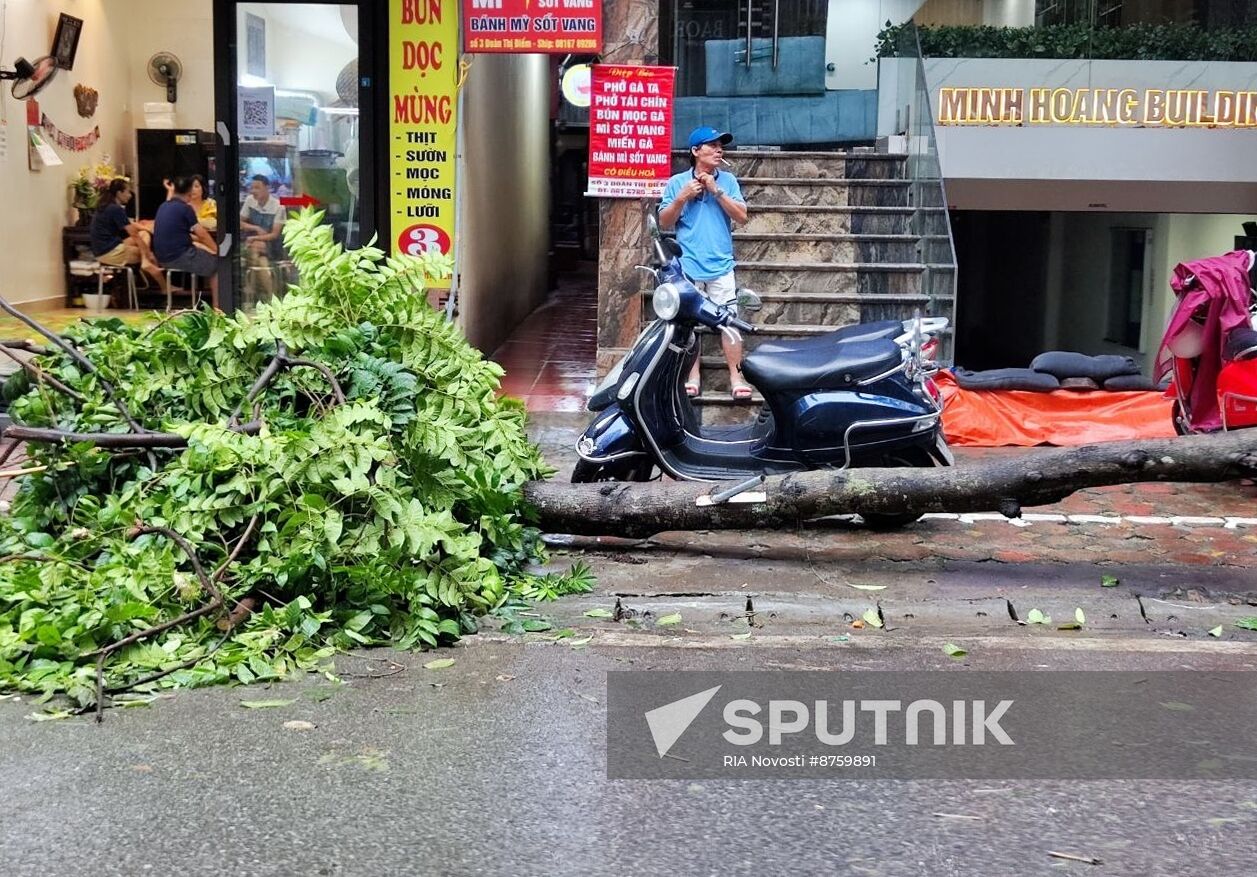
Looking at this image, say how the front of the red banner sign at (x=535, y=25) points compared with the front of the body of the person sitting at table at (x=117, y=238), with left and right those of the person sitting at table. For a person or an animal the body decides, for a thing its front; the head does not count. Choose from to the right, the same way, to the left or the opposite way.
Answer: to the right

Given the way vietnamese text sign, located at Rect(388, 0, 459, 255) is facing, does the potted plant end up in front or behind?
behind

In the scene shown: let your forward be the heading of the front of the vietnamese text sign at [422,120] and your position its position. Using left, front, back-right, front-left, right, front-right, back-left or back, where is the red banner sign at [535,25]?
front-left

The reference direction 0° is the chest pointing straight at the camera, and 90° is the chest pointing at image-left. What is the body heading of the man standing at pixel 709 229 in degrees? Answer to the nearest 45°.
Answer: approximately 0°

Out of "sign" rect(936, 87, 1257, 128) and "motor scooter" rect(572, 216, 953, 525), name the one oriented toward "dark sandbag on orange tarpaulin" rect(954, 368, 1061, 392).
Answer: the sign

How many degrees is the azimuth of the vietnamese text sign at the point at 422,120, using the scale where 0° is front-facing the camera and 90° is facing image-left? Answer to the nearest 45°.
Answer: approximately 0°

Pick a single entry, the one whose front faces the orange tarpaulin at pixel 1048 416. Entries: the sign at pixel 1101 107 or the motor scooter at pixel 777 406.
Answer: the sign

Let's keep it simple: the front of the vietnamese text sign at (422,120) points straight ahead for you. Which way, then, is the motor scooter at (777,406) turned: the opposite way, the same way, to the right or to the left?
to the right

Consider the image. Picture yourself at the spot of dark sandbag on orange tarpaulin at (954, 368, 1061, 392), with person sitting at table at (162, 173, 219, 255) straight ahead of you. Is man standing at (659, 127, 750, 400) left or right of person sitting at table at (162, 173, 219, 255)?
left

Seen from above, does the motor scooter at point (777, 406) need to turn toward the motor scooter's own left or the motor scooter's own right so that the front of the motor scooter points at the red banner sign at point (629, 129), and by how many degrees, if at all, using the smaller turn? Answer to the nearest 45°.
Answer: approximately 90° to the motor scooter's own right

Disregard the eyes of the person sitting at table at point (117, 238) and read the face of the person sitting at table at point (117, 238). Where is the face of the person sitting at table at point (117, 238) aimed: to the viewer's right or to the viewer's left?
to the viewer's right

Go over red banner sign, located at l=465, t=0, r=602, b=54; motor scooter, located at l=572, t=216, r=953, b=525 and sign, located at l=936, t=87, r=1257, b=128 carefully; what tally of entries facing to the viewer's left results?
1
